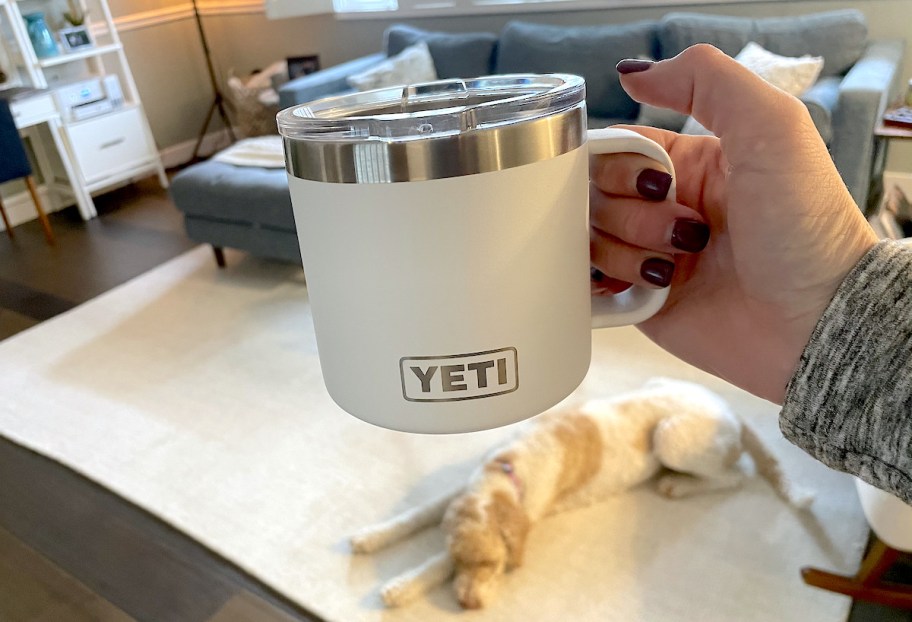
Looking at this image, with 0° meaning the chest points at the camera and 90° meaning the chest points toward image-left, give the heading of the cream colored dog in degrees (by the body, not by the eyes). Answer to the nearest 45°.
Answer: approximately 45°

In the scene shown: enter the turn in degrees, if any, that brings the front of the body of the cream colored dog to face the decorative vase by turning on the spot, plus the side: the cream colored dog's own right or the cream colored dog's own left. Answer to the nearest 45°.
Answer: approximately 90° to the cream colored dog's own right

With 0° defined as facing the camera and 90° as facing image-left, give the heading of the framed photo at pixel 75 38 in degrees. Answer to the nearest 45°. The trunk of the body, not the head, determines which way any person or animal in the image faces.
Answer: approximately 315°

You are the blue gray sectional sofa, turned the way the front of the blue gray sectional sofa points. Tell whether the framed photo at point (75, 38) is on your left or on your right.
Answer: on your right

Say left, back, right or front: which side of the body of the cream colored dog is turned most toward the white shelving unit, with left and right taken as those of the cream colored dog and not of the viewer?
right

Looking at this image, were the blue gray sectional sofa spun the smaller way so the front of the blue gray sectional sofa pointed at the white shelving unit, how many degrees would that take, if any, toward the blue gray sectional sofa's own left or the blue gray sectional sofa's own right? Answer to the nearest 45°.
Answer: approximately 45° to the blue gray sectional sofa's own right
